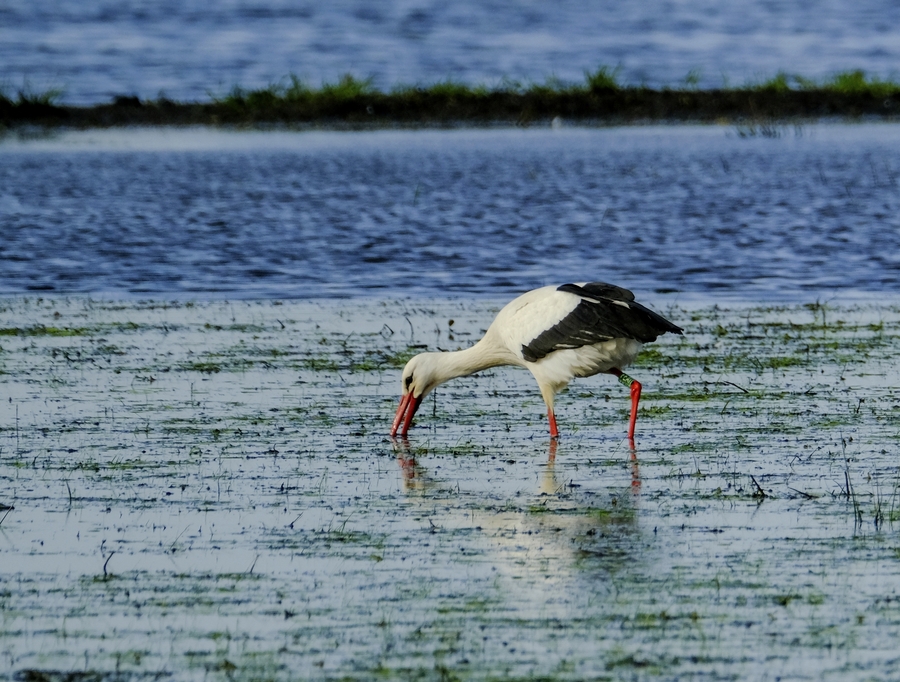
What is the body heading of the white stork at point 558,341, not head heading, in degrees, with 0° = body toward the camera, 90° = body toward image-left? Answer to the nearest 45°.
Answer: approximately 90°
